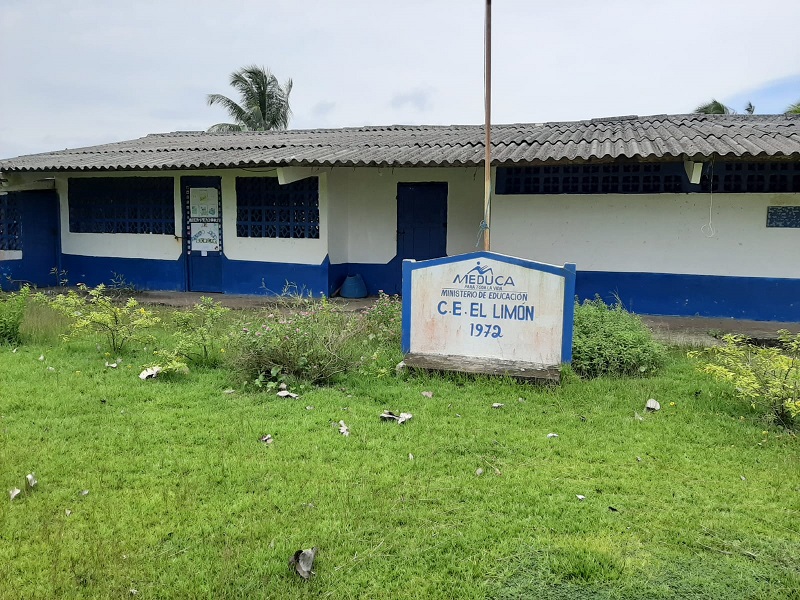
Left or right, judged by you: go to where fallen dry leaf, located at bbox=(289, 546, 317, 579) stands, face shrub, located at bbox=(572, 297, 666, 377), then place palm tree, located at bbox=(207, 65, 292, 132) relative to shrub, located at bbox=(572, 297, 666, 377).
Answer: left

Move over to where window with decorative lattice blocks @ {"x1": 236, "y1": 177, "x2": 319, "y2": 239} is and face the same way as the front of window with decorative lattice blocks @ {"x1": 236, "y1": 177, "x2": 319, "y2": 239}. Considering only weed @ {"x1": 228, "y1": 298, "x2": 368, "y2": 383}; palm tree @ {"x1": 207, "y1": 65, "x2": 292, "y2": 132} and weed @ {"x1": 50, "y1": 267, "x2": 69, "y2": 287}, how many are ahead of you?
1

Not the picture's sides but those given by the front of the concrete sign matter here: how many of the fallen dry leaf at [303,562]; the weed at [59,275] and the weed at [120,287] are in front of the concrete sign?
1

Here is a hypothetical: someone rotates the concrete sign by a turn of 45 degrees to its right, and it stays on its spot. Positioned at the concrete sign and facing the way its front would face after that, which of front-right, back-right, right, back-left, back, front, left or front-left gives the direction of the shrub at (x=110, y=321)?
front-right

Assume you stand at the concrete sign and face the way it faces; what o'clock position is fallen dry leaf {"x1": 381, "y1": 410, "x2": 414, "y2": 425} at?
The fallen dry leaf is roughly at 1 o'clock from the concrete sign.

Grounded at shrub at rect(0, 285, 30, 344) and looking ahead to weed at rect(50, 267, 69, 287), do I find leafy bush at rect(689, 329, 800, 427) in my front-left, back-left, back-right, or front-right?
back-right

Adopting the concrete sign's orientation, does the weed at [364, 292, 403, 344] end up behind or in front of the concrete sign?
behind

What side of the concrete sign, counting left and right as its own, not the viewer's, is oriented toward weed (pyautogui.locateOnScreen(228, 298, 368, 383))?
right

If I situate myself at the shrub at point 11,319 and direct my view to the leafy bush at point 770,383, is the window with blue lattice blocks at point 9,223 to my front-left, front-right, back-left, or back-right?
back-left

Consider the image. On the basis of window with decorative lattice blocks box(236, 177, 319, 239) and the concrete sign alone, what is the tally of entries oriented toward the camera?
2

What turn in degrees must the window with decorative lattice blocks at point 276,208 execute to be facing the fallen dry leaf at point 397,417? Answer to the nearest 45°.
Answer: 0° — it already faces it

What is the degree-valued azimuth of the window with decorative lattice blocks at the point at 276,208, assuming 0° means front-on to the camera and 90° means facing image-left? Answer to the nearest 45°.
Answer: approximately 0°

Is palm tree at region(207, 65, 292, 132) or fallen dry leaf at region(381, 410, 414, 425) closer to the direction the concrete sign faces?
the fallen dry leaf

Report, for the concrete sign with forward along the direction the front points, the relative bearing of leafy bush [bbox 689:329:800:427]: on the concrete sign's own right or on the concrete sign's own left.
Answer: on the concrete sign's own left
